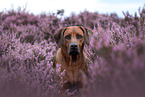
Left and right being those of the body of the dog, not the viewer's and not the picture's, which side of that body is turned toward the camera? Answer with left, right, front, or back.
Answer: front
